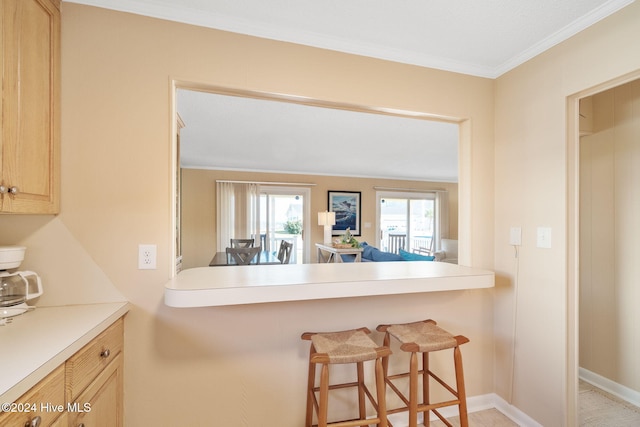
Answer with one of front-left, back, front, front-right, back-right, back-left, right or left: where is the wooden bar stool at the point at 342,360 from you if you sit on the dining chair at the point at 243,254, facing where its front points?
back

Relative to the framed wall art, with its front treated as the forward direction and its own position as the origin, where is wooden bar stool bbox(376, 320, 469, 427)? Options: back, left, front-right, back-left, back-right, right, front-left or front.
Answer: front

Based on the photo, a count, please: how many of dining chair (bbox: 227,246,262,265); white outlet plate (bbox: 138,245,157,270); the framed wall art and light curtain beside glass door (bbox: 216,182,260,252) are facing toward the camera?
3

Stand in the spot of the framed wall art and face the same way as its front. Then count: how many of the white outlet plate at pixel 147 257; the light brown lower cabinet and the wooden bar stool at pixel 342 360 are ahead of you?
3

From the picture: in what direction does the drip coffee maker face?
to the viewer's right

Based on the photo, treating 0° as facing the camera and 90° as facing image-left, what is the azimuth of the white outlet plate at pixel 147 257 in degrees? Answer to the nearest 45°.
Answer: approximately 0°

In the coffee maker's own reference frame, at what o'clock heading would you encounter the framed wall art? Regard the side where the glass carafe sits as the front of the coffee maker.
The framed wall art is roughly at 11 o'clock from the coffee maker.

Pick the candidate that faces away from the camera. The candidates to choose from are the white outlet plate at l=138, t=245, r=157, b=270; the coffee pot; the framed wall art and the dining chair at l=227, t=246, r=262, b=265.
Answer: the dining chair

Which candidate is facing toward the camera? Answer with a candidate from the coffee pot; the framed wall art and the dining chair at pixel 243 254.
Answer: the framed wall art

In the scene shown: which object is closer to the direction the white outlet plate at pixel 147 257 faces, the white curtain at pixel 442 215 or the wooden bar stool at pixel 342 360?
the wooden bar stool

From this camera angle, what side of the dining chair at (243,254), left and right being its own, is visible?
back

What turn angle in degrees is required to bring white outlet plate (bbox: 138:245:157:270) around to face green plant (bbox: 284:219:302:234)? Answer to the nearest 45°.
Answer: approximately 135° to its left

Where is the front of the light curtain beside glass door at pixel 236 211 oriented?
toward the camera

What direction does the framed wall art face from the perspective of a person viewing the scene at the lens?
facing the viewer
